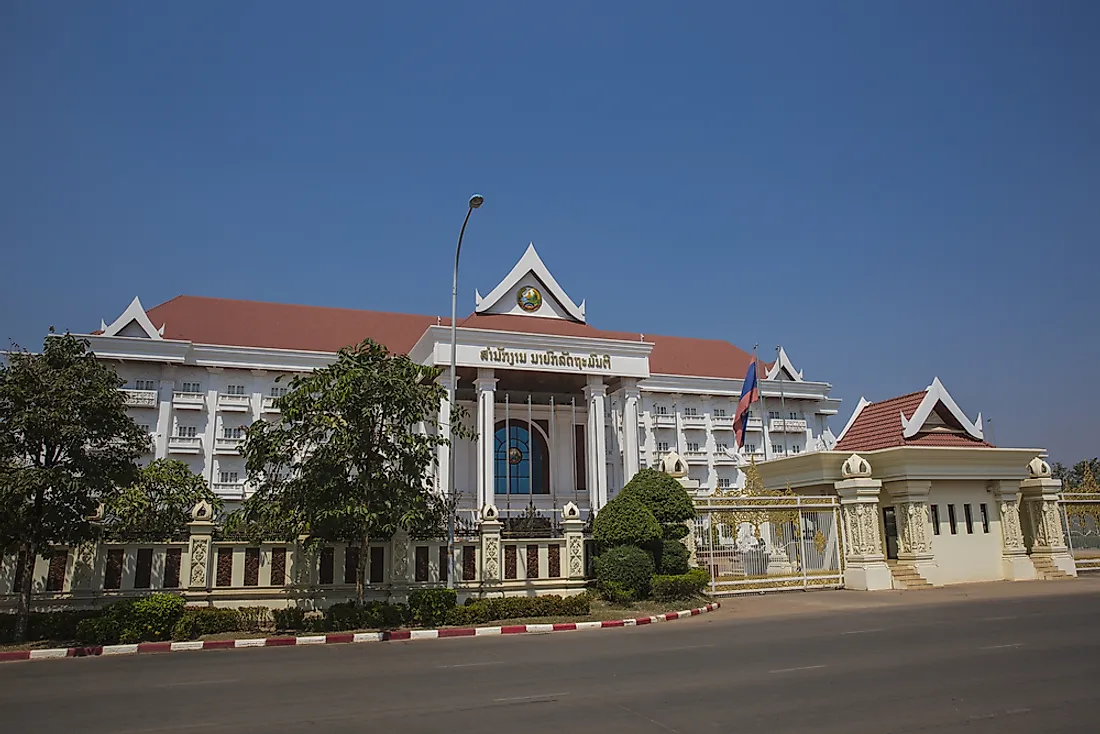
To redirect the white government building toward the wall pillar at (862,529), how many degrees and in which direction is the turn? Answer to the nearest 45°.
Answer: approximately 45° to its left

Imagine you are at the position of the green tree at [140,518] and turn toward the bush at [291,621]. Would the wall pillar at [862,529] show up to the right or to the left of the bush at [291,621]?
left

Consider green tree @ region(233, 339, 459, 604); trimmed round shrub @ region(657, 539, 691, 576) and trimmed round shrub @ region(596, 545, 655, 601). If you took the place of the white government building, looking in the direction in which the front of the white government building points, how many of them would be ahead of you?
3

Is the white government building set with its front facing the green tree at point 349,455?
yes

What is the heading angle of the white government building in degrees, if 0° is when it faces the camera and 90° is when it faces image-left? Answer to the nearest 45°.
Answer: approximately 0°

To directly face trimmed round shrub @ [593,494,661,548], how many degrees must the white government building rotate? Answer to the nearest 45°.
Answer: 0° — it already faces it

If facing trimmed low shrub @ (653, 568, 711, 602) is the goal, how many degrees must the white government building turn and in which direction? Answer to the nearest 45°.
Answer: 0° — it already faces it

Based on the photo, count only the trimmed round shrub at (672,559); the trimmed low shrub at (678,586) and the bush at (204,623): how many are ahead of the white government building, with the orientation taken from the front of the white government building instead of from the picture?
3
